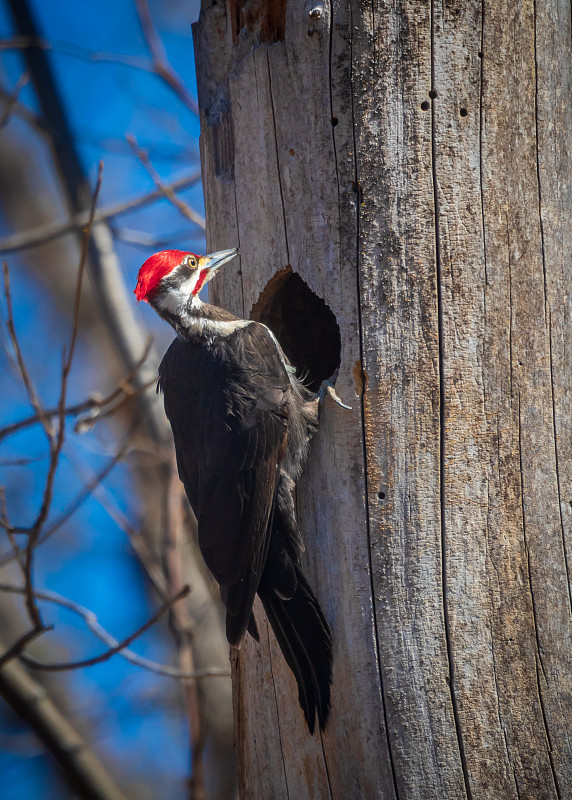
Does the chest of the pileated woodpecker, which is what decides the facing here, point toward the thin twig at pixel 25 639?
no

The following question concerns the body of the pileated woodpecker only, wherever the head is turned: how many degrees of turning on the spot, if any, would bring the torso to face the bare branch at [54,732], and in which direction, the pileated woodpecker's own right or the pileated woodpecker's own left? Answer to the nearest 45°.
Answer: approximately 90° to the pileated woodpecker's own left

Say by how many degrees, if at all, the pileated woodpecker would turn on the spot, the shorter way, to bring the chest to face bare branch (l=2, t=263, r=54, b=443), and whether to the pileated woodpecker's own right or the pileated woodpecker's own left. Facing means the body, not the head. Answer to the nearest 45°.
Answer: approximately 90° to the pileated woodpecker's own left

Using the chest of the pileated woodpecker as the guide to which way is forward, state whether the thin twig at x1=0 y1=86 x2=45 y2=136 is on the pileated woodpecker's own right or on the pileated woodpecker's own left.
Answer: on the pileated woodpecker's own left

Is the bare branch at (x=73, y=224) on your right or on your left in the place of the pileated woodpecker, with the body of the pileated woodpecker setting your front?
on your left

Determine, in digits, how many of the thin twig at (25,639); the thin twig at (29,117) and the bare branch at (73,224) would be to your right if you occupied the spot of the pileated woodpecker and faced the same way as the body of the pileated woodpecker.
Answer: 0

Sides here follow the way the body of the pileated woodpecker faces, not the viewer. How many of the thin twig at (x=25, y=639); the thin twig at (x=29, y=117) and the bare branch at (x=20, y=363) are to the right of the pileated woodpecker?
0

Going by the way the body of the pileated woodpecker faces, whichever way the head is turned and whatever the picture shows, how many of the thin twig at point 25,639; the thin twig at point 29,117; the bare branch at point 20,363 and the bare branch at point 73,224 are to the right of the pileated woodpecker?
0

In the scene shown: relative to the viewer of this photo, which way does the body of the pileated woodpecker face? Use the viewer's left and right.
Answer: facing away from the viewer and to the right of the viewer
